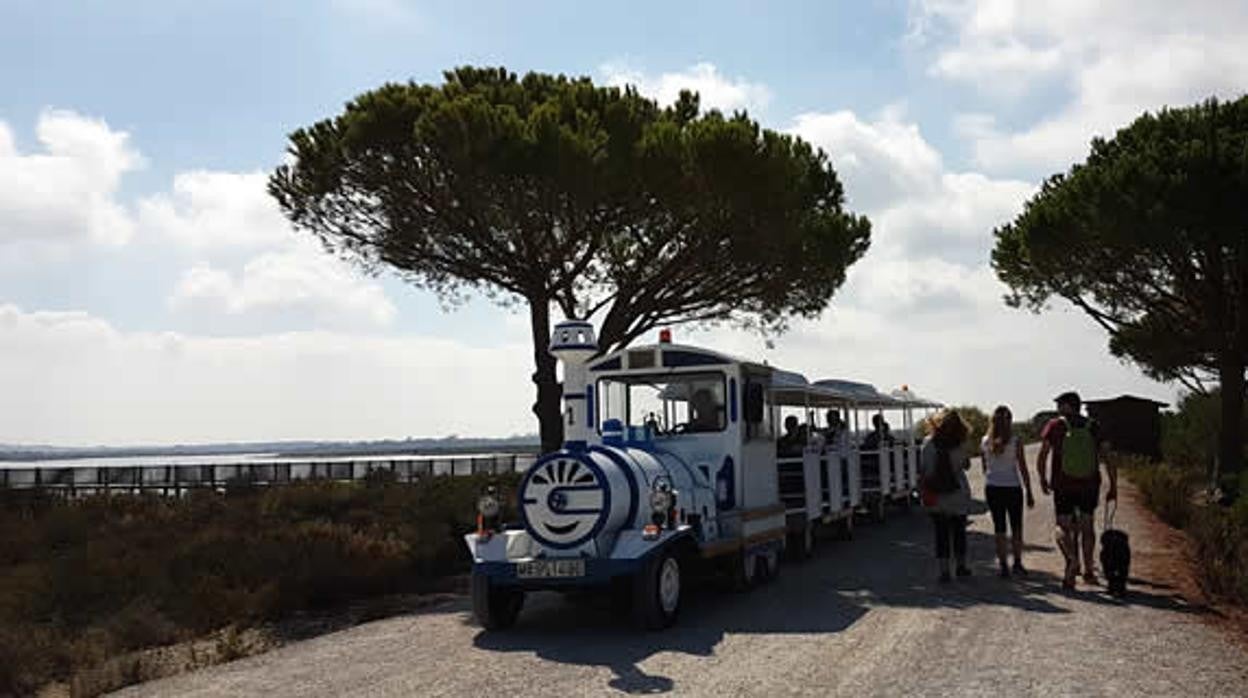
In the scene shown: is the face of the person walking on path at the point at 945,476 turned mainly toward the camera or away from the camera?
away from the camera

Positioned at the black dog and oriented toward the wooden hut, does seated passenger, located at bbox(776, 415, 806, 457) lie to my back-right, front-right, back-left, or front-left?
front-left

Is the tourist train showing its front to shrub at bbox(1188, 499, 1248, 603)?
no

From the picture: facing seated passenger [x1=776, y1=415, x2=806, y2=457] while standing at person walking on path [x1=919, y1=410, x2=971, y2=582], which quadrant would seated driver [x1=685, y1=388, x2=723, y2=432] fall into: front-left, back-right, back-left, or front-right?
front-left

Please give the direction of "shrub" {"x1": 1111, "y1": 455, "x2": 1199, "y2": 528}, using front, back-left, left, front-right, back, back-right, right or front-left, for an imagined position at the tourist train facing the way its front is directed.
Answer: back

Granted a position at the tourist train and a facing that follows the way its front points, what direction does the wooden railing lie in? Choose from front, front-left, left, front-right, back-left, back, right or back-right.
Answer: right

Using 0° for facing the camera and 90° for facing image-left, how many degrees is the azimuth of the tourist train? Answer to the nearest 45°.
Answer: approximately 45°

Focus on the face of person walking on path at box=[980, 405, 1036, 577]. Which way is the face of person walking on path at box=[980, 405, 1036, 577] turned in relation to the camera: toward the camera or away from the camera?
away from the camera

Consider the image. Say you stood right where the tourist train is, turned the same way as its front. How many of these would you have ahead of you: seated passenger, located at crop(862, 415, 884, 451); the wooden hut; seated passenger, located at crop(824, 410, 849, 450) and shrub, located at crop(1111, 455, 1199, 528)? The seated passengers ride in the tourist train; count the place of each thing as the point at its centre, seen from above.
0

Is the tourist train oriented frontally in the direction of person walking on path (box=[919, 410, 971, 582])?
no

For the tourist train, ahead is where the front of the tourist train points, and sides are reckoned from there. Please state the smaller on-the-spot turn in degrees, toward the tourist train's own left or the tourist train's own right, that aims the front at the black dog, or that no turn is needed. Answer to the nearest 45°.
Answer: approximately 135° to the tourist train's own left

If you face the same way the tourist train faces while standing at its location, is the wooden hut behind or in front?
behind

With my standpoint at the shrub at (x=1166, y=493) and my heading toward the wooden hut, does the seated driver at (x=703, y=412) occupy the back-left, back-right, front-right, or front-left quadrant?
back-left

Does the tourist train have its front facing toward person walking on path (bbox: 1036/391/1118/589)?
no
